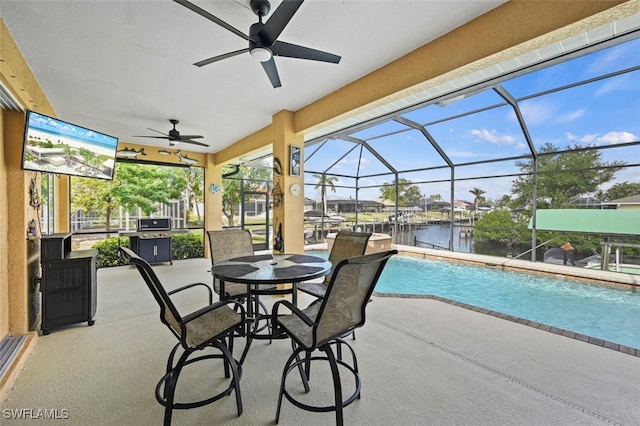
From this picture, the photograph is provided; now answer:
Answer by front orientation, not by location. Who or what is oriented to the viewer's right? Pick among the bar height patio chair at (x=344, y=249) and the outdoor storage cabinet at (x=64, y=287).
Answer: the outdoor storage cabinet

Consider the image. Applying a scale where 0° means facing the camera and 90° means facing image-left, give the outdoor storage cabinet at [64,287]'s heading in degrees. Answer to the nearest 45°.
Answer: approximately 270°

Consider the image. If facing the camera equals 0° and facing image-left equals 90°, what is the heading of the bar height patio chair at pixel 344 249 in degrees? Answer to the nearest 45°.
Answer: approximately 45°

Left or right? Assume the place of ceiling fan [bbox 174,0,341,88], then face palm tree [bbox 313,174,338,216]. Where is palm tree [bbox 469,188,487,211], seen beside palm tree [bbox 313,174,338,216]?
right

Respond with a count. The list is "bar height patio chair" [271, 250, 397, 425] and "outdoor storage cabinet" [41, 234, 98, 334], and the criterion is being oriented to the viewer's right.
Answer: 1

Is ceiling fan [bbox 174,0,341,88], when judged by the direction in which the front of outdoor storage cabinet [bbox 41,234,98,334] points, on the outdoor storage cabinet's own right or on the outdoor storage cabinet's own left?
on the outdoor storage cabinet's own right

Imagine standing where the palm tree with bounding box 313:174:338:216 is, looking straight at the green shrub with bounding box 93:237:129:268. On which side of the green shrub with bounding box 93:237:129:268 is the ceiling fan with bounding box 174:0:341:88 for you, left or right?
left

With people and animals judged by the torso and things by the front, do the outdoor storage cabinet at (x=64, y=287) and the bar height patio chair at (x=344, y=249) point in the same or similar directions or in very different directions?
very different directions

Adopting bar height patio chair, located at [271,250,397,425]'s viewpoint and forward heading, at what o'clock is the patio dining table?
The patio dining table is roughly at 12 o'clock from the bar height patio chair.

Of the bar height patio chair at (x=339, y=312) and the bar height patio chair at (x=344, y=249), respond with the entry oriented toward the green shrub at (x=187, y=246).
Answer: the bar height patio chair at (x=339, y=312)

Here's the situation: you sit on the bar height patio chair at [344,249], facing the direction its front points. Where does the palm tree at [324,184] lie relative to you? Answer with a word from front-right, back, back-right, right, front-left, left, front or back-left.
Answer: back-right

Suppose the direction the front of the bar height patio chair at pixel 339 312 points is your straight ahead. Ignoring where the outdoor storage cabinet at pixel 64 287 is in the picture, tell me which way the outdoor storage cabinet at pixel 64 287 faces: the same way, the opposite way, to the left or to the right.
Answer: to the right

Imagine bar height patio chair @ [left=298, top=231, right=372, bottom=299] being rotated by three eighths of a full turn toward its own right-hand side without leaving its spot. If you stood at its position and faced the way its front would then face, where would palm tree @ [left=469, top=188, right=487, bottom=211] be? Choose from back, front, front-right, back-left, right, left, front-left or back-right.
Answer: front-right
